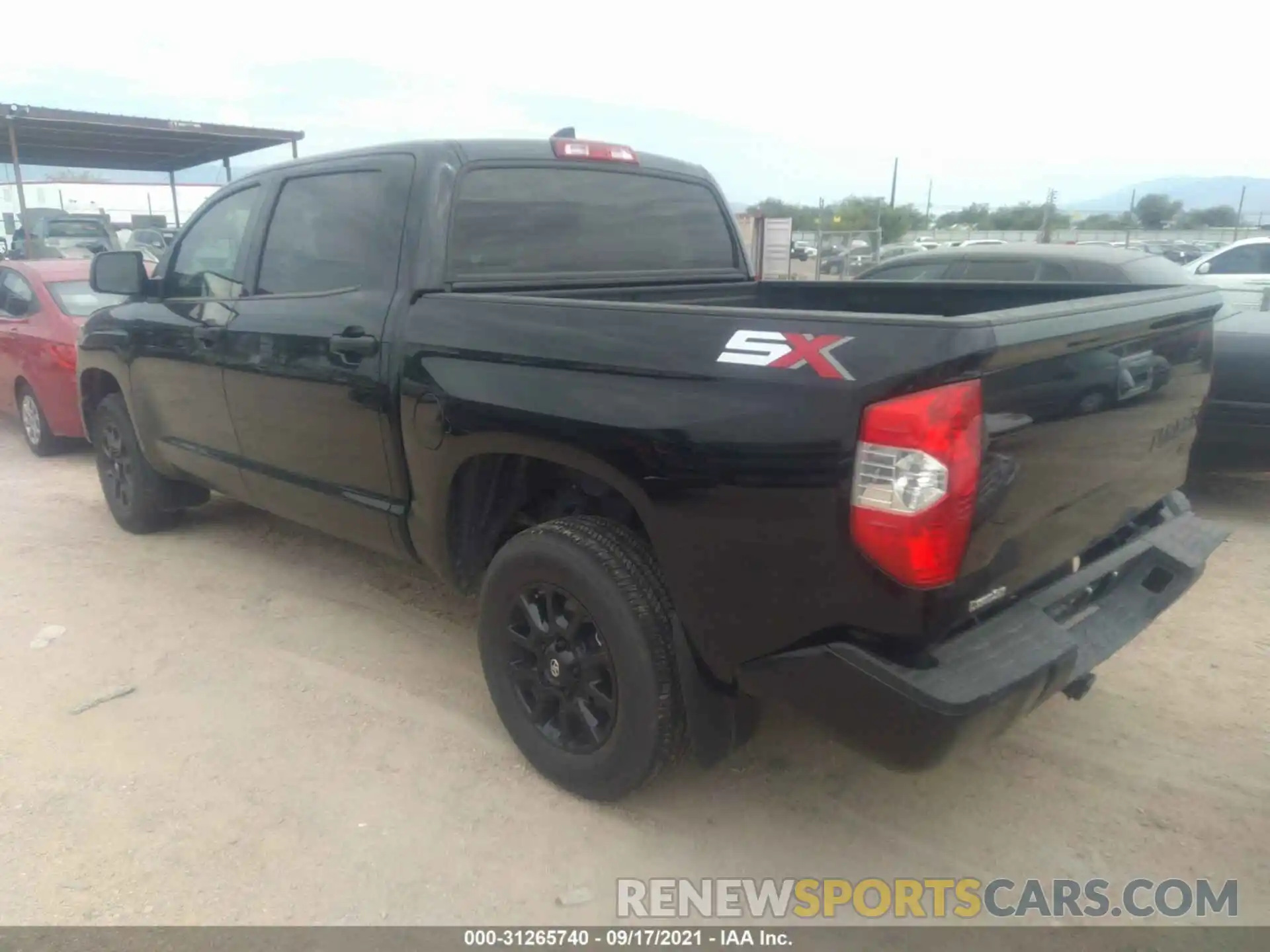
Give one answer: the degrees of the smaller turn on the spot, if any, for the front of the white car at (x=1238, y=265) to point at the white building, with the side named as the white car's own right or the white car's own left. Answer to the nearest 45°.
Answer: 0° — it already faces it

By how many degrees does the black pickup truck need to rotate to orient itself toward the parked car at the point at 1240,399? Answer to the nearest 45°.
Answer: approximately 90° to its right

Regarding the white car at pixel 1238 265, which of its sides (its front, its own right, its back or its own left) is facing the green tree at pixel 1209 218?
right

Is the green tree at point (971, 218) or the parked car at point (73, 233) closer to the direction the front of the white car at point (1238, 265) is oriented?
the parked car

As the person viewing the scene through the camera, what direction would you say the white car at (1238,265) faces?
facing to the left of the viewer

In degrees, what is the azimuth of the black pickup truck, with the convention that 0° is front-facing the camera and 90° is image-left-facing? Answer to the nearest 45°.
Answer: approximately 135°

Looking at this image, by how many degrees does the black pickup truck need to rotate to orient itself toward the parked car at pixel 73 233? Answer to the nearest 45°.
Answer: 0° — it already faces it

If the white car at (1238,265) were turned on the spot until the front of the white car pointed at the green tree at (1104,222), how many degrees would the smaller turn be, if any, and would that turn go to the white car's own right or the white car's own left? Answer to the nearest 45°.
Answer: approximately 90° to the white car's own right

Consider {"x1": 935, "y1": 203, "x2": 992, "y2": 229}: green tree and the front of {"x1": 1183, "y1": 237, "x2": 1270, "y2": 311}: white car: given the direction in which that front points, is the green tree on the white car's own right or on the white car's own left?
on the white car's own right

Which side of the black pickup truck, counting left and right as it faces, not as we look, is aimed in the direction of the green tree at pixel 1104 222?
right

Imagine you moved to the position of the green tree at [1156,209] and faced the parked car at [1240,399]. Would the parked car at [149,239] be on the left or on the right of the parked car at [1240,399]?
right

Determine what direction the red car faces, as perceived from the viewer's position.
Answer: facing away from the viewer and to the left of the viewer
